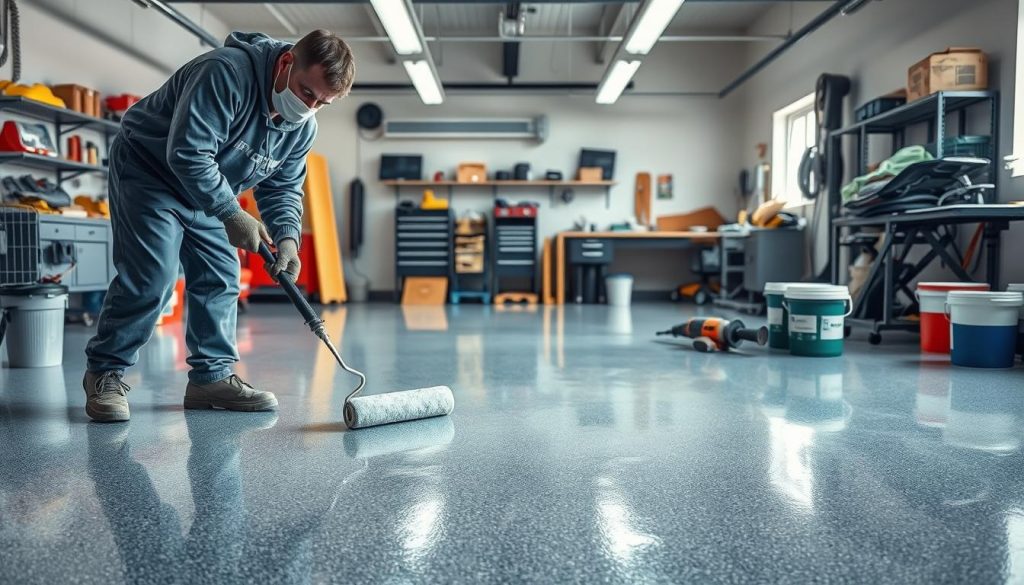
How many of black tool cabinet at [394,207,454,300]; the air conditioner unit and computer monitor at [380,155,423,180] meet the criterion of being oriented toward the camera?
3

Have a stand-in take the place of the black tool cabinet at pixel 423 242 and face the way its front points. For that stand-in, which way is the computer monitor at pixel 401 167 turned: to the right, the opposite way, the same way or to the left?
the same way

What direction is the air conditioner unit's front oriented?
toward the camera

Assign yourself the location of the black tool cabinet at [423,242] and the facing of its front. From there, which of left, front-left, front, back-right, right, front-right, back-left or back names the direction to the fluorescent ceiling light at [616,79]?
front-left

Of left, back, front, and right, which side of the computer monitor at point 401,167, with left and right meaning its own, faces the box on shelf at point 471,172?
left

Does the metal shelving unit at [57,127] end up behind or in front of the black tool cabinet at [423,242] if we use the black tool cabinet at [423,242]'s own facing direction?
in front

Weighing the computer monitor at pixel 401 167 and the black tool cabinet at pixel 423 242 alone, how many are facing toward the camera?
2

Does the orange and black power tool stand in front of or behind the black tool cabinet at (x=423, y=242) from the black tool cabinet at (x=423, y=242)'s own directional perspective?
in front

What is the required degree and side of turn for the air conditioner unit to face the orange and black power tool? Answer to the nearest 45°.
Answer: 0° — it already faces it

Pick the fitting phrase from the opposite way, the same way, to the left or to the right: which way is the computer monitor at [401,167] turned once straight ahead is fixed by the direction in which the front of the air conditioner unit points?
the same way

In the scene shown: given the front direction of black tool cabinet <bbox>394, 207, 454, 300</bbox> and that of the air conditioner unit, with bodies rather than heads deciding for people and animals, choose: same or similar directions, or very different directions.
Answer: same or similar directions

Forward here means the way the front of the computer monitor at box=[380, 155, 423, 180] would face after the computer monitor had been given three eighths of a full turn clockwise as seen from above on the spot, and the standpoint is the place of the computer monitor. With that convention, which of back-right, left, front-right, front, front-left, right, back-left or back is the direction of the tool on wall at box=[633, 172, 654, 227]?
back-right

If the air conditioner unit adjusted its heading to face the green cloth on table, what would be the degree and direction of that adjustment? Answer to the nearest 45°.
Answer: approximately 45° to its left

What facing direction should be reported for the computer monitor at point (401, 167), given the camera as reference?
facing the viewer

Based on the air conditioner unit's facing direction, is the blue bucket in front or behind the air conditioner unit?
in front

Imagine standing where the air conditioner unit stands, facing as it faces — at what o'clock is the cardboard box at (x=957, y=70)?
The cardboard box is roughly at 11 o'clock from the air conditioner unit.

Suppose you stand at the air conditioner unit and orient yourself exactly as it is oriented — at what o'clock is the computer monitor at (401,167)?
The computer monitor is roughly at 3 o'clock from the air conditioner unit.

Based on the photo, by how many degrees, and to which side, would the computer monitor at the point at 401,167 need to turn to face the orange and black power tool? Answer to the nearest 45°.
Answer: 0° — it already faces it
